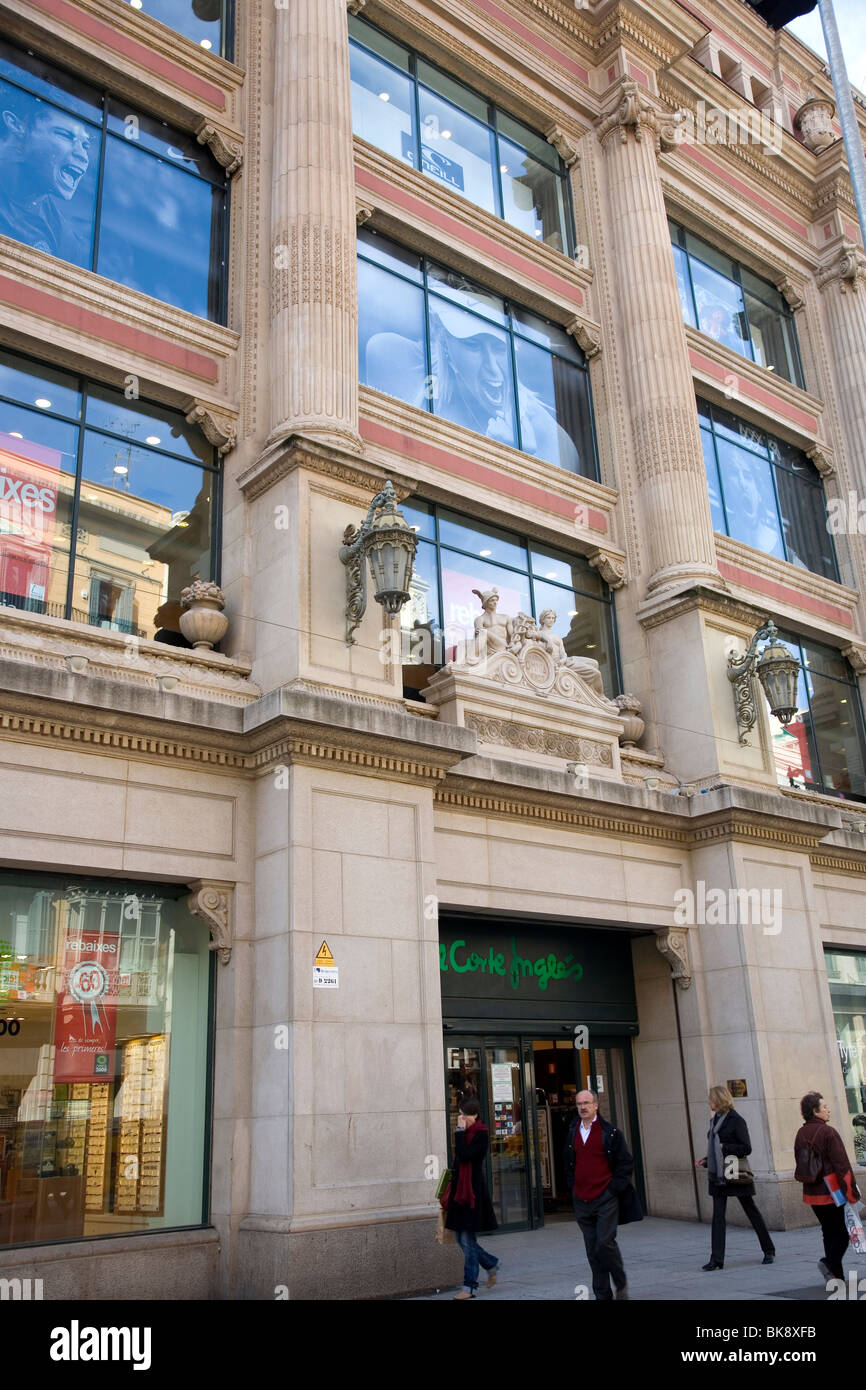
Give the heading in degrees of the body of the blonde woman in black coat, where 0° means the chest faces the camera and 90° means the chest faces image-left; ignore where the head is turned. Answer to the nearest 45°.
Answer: approximately 90°

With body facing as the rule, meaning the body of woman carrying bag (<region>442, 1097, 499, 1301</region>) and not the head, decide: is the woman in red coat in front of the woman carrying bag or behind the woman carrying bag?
behind
